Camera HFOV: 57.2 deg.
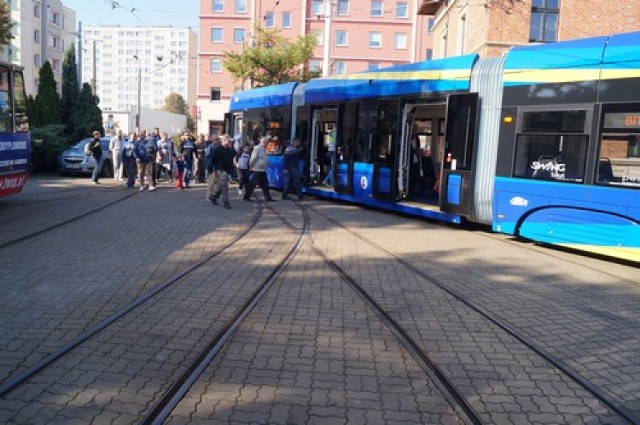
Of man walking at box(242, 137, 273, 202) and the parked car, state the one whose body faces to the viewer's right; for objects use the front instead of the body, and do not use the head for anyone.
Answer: the man walking

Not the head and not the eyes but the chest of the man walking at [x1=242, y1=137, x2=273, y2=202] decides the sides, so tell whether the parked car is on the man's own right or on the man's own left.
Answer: on the man's own left

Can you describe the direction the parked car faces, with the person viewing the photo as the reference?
facing the viewer and to the left of the viewer
